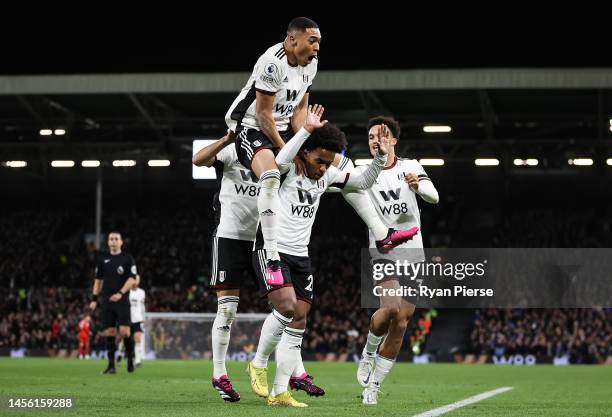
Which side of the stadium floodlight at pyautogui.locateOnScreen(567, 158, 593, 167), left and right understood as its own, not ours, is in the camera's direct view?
front

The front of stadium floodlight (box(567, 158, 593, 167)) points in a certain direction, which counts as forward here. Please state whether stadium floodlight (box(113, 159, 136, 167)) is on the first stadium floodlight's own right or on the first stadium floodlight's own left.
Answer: on the first stadium floodlight's own right

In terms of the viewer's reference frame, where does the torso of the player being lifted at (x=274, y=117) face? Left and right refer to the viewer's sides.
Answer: facing the viewer and to the right of the viewer

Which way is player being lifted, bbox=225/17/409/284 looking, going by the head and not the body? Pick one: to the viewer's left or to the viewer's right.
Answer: to the viewer's right

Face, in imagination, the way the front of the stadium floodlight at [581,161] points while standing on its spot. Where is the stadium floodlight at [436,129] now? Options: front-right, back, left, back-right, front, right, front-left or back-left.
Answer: front-right

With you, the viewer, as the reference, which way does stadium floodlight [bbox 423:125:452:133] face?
facing the viewer

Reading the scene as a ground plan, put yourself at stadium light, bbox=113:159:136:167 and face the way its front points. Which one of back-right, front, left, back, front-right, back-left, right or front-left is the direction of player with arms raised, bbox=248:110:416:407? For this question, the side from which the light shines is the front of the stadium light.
front

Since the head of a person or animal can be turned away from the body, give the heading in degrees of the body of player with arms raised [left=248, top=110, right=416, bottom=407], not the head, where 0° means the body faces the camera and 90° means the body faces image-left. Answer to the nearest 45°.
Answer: approximately 315°

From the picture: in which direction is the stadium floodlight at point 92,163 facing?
toward the camera

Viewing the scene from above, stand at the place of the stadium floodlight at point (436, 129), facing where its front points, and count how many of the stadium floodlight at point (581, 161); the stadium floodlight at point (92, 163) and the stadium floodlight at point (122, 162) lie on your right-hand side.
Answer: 2

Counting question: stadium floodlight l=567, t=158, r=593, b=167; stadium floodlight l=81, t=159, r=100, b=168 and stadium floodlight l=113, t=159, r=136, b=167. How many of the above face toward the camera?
3
